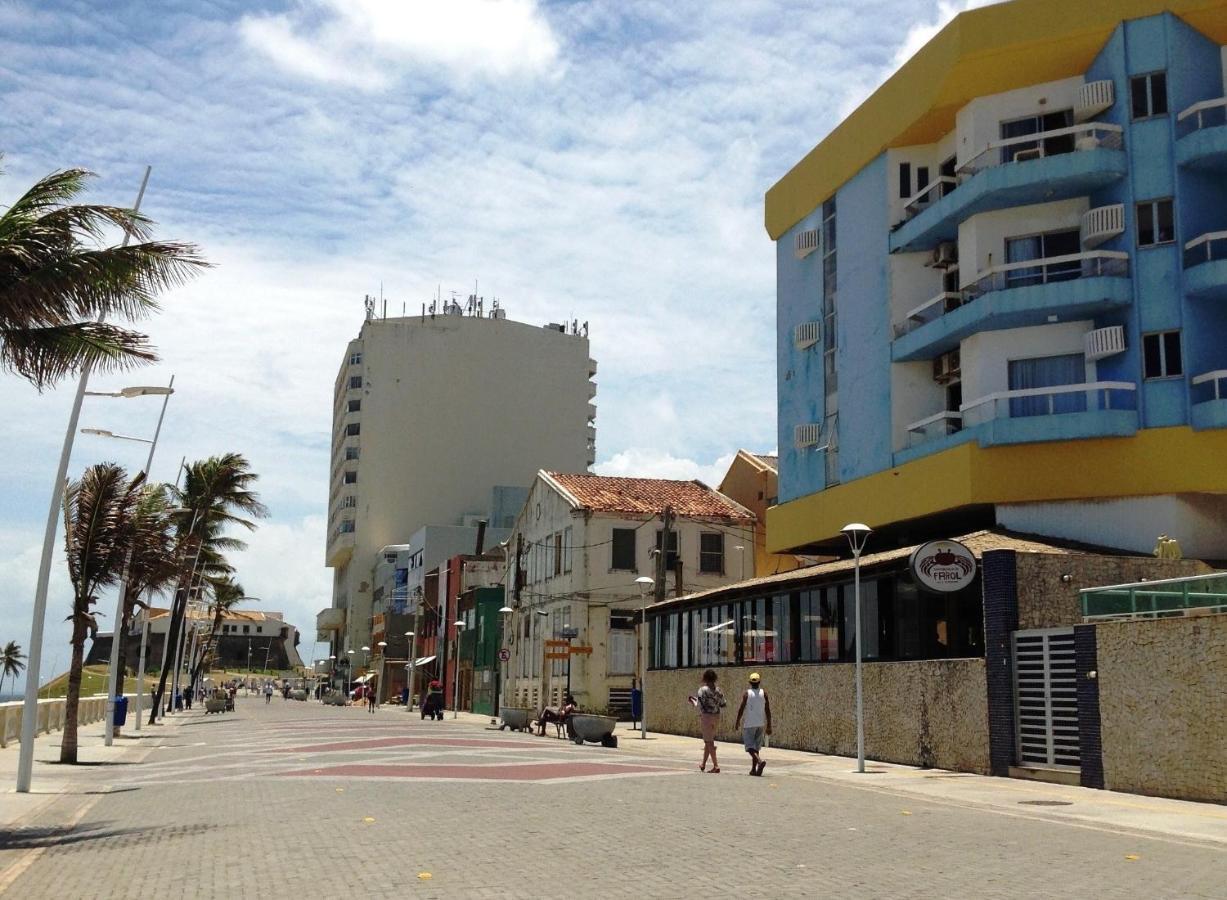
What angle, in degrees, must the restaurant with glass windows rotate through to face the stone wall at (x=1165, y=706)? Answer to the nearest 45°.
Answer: approximately 90° to its left

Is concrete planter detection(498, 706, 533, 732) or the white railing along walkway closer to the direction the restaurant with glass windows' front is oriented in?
the white railing along walkway

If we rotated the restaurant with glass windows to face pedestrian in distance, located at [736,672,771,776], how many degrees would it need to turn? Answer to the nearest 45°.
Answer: approximately 45° to its left

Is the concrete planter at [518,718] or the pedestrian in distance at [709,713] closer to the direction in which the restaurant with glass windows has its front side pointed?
the pedestrian in distance

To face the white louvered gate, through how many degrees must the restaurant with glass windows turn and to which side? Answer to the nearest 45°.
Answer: approximately 90° to its left

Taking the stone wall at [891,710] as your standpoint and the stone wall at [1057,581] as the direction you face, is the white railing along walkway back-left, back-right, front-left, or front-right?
back-right

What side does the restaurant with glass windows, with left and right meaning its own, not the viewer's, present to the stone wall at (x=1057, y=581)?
left

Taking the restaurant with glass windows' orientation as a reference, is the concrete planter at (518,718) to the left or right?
on its right

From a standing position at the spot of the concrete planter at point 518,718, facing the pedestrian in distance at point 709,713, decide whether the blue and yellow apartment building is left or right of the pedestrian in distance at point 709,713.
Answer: left

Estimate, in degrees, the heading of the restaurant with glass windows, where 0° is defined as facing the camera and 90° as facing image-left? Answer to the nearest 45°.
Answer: approximately 45°

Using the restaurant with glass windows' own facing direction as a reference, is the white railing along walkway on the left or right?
on its right
